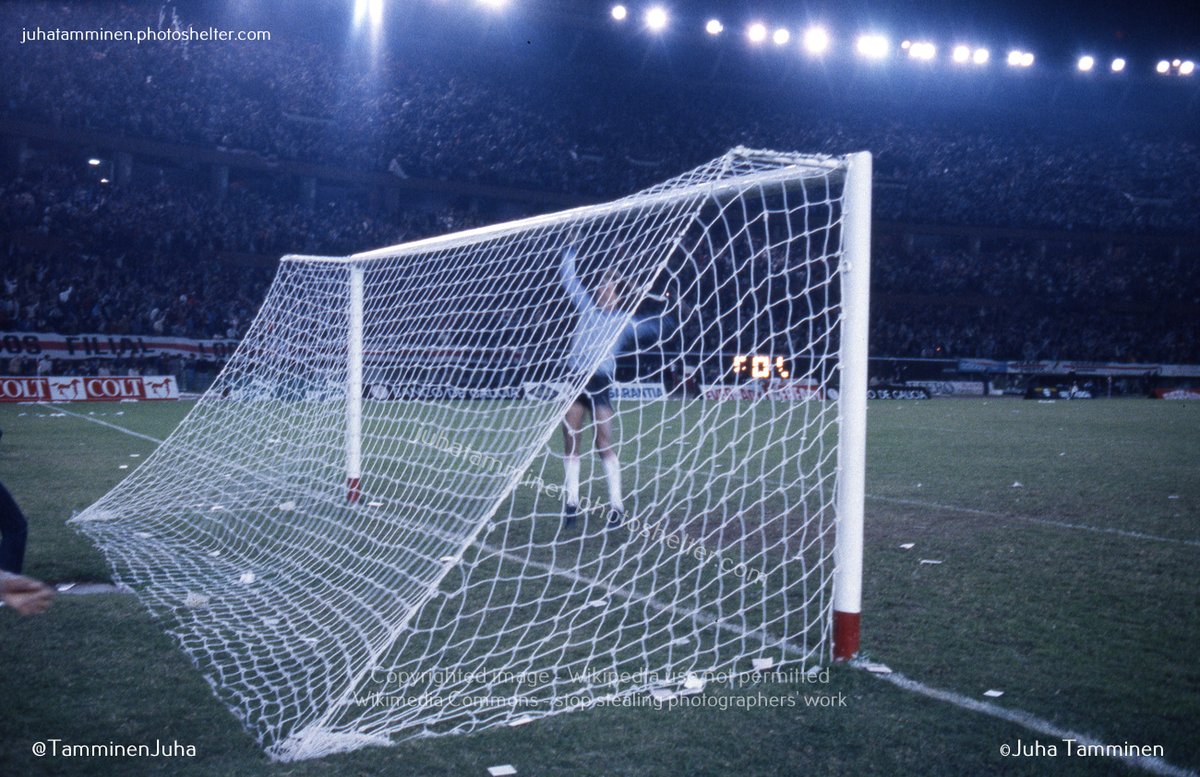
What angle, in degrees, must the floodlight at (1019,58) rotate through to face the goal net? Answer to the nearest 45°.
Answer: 0° — it already faces it

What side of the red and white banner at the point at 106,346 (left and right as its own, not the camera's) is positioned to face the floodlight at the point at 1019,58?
left

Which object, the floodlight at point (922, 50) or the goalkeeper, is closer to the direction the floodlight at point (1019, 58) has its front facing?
the goalkeeper

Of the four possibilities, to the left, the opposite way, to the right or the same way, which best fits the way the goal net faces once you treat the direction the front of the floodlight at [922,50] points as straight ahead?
the opposite way

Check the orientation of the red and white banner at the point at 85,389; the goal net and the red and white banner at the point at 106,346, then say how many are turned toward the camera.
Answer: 2

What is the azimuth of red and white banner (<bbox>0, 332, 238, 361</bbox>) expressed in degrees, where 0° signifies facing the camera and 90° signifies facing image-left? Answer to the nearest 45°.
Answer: approximately 0°

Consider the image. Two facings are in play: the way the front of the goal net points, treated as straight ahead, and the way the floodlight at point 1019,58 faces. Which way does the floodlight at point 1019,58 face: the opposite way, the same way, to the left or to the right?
the opposite way

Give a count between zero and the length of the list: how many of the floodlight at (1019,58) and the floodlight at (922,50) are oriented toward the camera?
2

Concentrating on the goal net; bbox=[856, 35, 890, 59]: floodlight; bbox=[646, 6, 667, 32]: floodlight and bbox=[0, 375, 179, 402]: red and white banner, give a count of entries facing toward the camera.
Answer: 3
